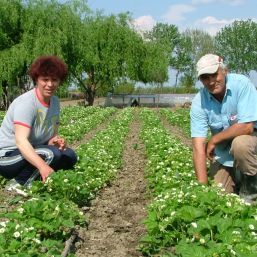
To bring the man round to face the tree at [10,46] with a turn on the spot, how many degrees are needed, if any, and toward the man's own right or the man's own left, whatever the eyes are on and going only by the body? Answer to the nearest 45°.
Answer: approximately 90° to the man's own right

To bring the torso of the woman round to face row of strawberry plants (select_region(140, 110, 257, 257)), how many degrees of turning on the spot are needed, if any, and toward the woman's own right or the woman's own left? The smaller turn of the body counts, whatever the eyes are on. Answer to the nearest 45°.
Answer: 0° — they already face it

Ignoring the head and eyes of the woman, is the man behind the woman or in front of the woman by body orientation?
in front

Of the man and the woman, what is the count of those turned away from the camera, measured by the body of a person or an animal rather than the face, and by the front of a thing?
0

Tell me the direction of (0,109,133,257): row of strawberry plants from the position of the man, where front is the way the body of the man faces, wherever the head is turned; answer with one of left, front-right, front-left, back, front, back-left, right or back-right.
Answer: front

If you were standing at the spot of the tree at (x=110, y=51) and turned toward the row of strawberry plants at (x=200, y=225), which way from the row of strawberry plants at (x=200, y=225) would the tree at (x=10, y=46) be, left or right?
right

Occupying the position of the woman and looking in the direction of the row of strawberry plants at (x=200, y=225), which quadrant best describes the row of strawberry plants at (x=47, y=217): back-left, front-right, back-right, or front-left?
front-right

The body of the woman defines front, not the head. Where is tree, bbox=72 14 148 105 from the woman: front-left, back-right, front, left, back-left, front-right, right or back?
back-left

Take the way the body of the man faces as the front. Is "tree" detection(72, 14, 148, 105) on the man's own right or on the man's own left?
on the man's own right

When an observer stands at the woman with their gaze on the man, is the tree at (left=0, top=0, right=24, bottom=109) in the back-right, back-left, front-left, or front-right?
back-left

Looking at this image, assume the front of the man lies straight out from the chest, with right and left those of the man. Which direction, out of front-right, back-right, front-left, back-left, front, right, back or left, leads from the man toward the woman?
front-right

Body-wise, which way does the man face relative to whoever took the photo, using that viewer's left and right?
facing the viewer and to the left of the viewer

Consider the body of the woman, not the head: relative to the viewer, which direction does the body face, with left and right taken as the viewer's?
facing the viewer and to the right of the viewer
